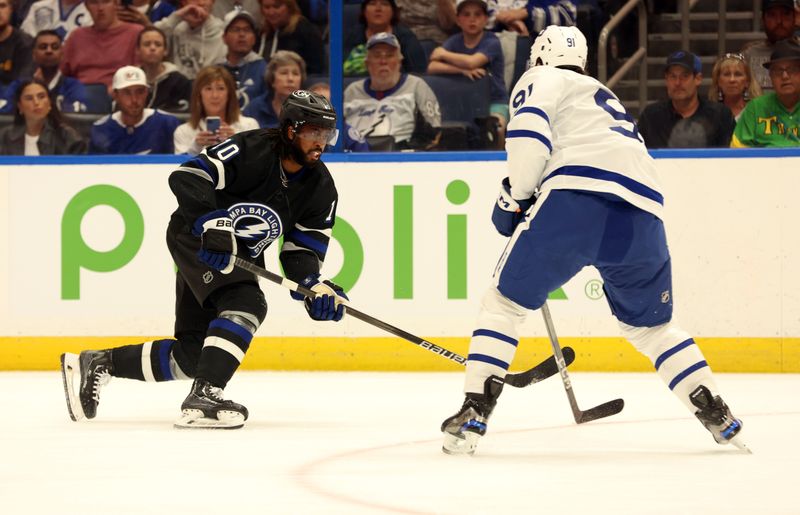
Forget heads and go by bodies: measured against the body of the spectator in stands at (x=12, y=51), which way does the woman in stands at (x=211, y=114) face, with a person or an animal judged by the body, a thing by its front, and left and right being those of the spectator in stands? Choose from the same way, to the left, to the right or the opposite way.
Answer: the same way

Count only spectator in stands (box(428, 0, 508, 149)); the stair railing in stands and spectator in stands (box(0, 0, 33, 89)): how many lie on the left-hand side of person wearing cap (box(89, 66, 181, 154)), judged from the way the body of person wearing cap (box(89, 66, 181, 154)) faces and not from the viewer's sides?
2

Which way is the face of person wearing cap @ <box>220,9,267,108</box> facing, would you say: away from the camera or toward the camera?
toward the camera

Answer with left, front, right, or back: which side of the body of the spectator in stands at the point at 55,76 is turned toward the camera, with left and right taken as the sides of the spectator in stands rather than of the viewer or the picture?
front

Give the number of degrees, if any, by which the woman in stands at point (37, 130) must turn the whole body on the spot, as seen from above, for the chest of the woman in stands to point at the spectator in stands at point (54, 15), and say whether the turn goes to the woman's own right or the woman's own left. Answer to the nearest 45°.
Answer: approximately 180°

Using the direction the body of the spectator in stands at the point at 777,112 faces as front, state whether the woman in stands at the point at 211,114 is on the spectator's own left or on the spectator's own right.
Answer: on the spectator's own right

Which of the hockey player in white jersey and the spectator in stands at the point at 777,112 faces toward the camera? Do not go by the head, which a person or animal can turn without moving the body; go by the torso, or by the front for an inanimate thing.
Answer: the spectator in stands

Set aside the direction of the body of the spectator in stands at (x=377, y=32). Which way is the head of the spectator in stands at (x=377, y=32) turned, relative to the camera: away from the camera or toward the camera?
toward the camera

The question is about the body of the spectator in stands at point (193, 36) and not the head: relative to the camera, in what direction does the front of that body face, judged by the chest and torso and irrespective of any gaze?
toward the camera

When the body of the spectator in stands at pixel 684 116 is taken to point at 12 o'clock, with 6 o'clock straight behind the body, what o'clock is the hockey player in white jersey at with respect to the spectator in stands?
The hockey player in white jersey is roughly at 12 o'clock from the spectator in stands.

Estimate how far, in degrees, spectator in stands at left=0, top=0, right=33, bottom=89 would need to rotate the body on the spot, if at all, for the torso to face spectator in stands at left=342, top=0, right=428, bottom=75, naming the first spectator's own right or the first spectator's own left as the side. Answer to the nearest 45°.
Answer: approximately 45° to the first spectator's own left

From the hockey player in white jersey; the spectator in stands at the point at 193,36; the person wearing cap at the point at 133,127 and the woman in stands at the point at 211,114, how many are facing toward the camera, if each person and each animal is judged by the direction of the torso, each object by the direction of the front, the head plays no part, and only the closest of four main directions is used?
3

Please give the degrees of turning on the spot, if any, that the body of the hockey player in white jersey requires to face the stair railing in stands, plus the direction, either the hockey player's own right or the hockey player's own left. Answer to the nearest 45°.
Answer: approximately 45° to the hockey player's own right

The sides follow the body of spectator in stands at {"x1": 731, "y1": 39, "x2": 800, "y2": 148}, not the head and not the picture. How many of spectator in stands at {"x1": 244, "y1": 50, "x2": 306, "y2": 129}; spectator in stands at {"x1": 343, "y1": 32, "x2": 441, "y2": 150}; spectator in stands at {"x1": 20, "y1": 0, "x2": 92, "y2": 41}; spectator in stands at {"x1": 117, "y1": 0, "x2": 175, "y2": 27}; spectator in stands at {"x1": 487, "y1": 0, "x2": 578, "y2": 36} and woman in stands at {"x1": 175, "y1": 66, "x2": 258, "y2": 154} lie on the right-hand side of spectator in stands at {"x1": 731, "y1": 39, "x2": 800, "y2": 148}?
6

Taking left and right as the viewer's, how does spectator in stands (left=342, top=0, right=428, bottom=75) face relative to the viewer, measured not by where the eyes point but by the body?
facing the viewer
